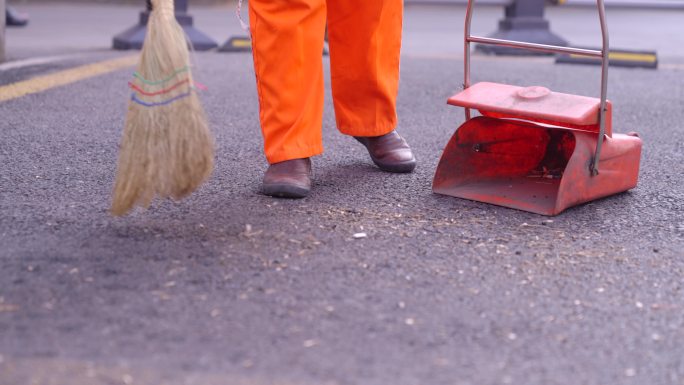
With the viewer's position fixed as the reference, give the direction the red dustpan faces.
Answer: facing the viewer and to the left of the viewer

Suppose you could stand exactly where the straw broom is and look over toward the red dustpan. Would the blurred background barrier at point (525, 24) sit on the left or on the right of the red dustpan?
left

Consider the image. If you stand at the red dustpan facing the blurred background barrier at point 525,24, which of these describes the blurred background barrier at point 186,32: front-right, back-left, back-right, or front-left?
front-left

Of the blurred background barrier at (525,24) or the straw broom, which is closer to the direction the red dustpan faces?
the straw broom

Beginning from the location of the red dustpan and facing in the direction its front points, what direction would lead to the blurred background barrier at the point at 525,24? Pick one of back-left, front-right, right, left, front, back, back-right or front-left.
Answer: back-right

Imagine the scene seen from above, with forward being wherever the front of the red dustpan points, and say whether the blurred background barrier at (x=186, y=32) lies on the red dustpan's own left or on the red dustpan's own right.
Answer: on the red dustpan's own right

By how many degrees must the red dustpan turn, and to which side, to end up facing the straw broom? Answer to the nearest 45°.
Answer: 0° — it already faces it
